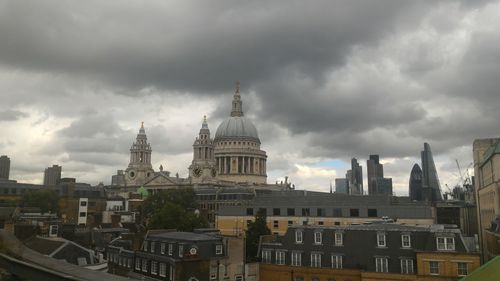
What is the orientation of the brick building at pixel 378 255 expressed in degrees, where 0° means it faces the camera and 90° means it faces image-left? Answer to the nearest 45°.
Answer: approximately 0°
